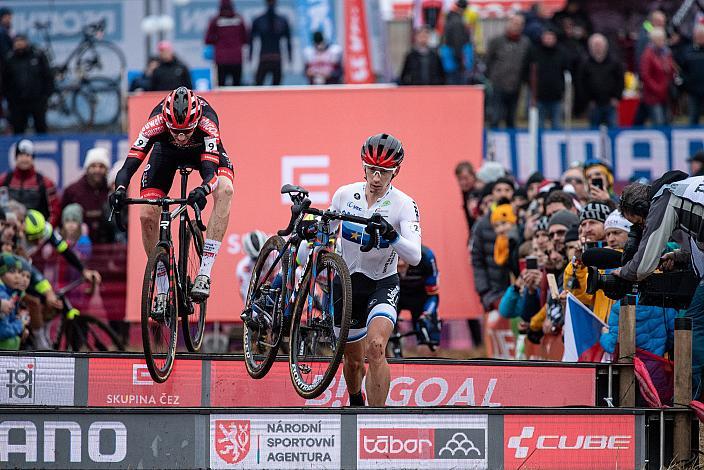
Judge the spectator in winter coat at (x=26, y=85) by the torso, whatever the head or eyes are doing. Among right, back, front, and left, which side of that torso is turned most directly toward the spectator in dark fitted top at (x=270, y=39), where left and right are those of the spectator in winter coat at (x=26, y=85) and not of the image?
left

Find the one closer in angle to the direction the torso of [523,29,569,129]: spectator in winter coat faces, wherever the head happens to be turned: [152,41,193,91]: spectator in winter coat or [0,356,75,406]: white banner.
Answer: the white banner

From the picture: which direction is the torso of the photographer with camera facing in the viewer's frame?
to the viewer's left

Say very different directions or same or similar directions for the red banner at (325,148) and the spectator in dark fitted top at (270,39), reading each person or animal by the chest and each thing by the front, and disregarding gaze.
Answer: very different directions

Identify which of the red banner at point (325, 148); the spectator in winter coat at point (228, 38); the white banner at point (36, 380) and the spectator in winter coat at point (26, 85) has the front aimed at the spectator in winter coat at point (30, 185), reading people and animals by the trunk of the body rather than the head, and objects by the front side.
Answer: the spectator in winter coat at point (26, 85)
